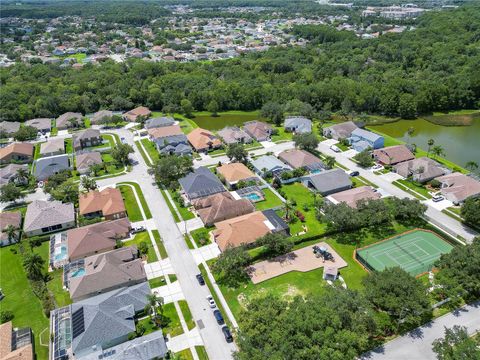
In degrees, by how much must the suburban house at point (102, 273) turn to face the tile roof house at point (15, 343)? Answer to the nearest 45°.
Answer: approximately 135° to its right

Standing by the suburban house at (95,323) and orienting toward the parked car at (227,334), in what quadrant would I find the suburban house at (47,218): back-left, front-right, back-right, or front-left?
back-left

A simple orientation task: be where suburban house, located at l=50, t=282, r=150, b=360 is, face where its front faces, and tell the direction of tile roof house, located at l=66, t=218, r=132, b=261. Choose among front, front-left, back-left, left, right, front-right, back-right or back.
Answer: left

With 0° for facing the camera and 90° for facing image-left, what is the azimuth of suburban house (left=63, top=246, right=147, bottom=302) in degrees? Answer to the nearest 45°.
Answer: approximately 270°

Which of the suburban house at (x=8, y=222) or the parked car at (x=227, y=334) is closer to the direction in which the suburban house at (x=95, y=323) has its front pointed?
the parked car

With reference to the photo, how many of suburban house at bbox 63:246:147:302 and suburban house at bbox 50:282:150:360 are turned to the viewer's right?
2

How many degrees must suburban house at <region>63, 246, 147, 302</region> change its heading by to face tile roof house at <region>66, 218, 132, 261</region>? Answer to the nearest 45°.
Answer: approximately 90° to its left

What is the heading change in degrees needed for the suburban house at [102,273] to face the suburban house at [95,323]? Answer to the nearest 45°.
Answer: approximately 90° to its right

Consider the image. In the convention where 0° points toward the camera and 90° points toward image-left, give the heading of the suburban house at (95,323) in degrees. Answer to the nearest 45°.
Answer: approximately 270°

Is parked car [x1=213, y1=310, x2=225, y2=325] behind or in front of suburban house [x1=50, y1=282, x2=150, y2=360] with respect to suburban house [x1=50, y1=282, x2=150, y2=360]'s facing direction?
in front
